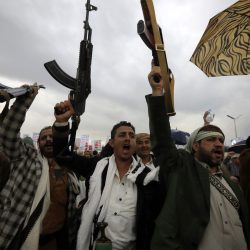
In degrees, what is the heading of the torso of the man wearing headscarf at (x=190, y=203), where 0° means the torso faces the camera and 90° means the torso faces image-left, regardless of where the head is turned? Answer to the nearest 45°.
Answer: approximately 315°

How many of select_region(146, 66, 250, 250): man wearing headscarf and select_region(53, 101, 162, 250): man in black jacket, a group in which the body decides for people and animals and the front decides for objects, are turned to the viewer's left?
0

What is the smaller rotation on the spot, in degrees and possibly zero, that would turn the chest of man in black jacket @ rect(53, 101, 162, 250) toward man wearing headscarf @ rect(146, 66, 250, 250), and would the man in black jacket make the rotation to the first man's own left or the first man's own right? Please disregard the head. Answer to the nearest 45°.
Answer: approximately 45° to the first man's own left
